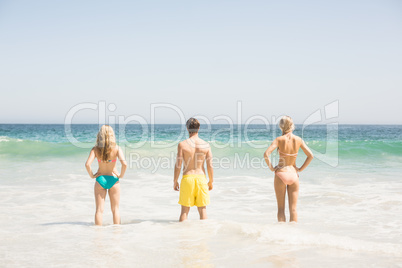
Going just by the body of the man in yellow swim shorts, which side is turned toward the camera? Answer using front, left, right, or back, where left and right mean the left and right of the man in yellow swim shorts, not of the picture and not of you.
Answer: back

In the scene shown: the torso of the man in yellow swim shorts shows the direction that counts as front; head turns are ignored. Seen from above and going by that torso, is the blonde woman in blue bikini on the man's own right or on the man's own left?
on the man's own left

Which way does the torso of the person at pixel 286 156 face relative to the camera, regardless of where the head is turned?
away from the camera

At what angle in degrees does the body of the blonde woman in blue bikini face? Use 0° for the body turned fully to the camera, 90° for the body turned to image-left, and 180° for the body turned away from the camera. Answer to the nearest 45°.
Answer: approximately 180°

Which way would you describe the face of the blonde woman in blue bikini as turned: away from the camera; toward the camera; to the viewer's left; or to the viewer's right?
away from the camera

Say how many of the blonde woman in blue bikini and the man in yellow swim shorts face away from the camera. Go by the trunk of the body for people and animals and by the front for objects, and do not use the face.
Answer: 2

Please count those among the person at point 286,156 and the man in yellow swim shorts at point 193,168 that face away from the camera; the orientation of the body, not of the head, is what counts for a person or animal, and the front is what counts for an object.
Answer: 2

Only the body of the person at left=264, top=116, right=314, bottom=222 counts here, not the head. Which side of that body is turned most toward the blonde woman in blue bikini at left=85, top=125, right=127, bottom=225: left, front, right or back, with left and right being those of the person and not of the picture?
left

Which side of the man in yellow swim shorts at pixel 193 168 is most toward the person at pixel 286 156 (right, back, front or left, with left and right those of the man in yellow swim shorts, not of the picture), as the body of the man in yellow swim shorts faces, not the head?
right

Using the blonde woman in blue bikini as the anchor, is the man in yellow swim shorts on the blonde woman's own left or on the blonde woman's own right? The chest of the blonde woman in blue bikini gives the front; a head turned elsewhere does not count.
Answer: on the blonde woman's own right
